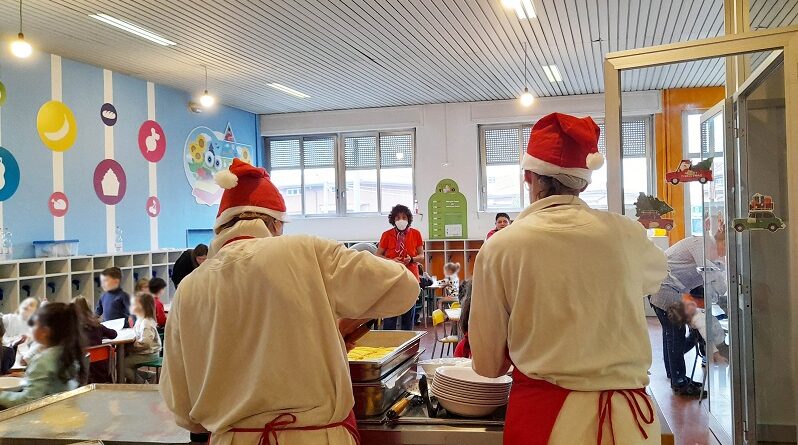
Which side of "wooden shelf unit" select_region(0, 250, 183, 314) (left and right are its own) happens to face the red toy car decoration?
front

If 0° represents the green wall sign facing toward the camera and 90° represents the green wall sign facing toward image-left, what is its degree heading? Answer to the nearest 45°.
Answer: approximately 0°

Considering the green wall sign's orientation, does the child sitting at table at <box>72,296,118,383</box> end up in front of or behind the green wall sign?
in front

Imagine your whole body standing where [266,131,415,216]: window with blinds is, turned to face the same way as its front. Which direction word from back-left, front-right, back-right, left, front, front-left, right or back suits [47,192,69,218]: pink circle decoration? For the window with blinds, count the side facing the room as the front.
front-right

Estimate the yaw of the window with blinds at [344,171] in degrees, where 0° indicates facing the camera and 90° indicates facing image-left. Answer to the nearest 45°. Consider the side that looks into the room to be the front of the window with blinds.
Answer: approximately 0°

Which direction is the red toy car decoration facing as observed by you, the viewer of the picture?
facing to the left of the viewer

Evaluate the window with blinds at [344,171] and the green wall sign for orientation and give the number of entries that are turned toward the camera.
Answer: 2
